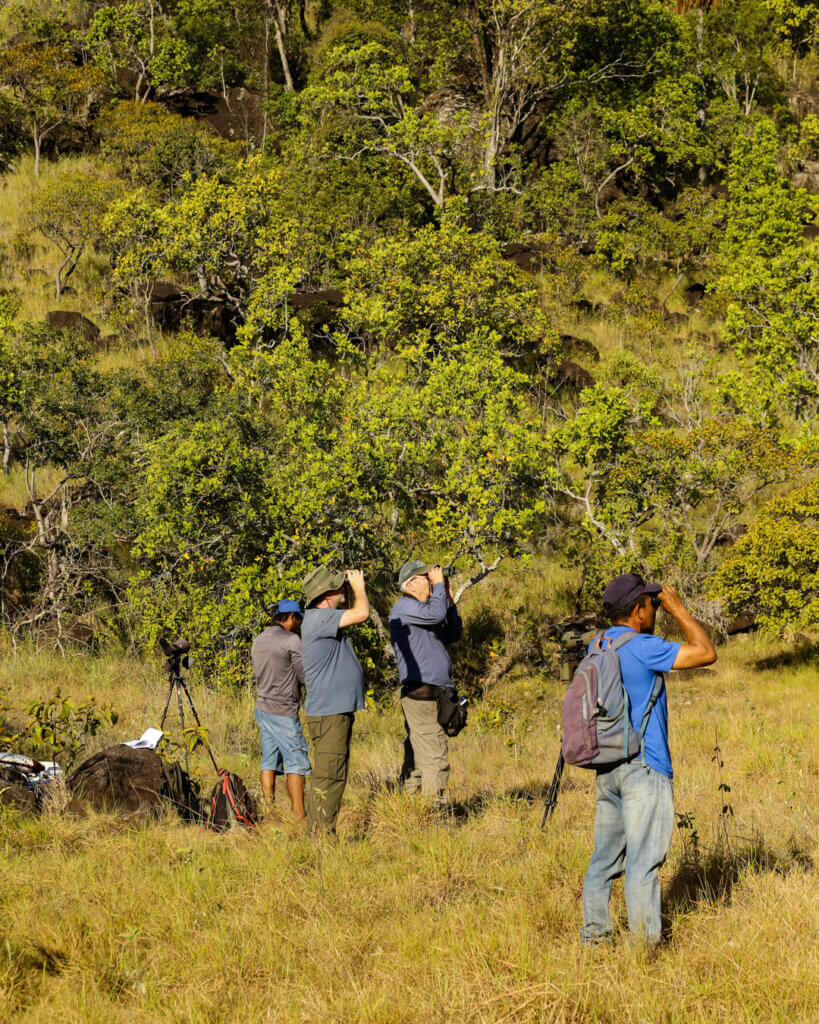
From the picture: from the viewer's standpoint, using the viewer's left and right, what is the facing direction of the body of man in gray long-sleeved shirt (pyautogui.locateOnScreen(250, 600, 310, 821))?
facing away from the viewer and to the right of the viewer

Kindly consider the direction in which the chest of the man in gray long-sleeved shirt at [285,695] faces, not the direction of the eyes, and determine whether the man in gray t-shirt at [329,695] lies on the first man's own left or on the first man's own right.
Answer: on the first man's own right

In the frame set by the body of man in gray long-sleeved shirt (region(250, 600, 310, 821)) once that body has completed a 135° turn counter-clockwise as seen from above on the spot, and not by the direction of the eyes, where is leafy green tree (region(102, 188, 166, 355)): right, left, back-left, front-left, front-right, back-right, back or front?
right

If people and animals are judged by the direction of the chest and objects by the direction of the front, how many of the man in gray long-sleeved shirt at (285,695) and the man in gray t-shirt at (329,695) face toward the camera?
0

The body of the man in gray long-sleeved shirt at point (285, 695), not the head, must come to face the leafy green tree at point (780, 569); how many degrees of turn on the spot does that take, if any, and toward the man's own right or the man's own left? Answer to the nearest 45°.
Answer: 0° — they already face it
